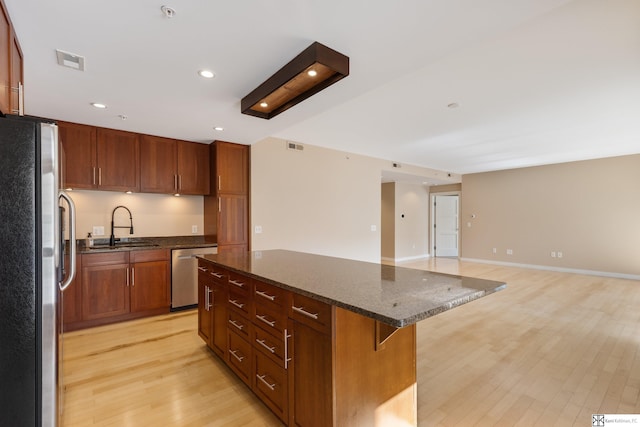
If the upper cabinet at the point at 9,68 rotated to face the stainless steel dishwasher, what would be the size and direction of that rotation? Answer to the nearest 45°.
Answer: approximately 45° to its left

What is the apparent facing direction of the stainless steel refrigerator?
to the viewer's right

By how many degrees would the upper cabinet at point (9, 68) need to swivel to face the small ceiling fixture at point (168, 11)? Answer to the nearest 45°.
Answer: approximately 45° to its right

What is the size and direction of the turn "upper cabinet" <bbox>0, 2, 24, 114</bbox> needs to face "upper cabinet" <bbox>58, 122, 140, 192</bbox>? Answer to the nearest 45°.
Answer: approximately 90° to its left

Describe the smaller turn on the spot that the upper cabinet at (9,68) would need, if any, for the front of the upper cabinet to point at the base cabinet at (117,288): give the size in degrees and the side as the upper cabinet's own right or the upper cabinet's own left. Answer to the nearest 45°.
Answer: approximately 45° to the upper cabinet's own left

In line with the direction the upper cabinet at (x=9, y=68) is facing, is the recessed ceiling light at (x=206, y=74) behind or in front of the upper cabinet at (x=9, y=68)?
in front

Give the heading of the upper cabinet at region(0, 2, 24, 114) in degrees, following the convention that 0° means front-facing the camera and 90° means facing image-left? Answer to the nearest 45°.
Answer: approximately 270°

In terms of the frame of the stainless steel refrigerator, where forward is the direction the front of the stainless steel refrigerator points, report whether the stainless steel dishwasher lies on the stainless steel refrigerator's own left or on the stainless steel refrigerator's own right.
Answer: on the stainless steel refrigerator's own left
